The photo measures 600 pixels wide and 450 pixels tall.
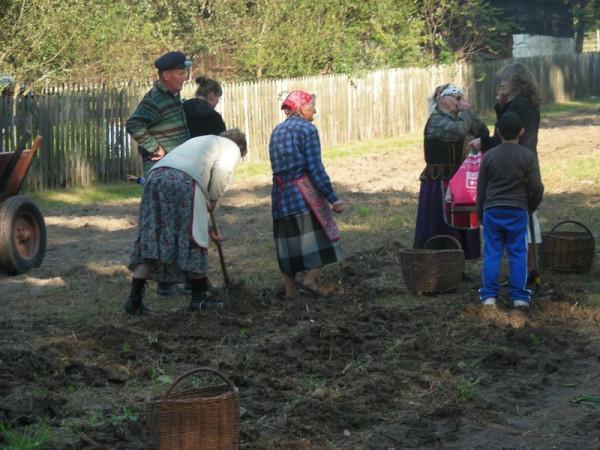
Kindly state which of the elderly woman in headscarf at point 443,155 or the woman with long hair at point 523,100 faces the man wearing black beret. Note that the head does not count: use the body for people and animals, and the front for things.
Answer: the woman with long hair at point 523,100

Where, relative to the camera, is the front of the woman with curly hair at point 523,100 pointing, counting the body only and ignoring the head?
to the viewer's left

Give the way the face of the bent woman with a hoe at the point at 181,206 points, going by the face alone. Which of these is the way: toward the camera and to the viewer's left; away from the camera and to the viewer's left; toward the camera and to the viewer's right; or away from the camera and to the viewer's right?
away from the camera and to the viewer's right

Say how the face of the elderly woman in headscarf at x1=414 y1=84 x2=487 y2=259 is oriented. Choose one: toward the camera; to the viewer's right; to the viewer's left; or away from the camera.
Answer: to the viewer's right

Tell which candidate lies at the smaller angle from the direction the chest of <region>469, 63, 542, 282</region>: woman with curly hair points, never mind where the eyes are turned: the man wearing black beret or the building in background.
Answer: the man wearing black beret
